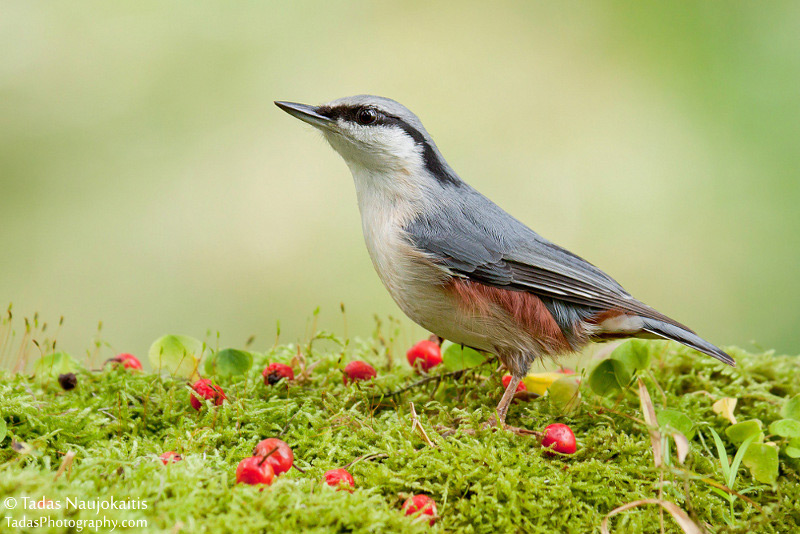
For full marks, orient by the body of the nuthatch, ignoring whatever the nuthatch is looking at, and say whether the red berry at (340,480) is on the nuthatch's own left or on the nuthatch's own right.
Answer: on the nuthatch's own left

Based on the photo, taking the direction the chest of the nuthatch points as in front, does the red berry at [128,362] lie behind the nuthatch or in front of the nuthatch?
in front

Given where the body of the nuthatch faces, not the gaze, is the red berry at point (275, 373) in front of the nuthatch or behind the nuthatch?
in front

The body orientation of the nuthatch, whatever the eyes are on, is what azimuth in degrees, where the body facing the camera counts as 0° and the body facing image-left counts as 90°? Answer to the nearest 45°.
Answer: approximately 90°

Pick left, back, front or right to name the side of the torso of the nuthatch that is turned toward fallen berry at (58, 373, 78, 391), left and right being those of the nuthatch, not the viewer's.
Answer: front

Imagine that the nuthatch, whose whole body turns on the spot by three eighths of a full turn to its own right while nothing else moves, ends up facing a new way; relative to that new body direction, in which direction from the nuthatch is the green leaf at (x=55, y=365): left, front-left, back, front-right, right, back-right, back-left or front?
back-left

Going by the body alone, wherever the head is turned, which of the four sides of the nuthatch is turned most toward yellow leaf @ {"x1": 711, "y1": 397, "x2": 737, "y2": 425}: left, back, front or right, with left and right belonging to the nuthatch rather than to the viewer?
back
